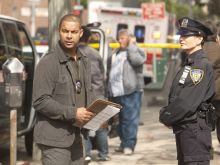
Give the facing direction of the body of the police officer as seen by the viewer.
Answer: to the viewer's left

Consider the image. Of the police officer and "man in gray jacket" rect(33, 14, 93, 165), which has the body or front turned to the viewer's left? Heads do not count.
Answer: the police officer

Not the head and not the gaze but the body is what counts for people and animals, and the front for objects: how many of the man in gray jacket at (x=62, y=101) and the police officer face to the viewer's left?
1

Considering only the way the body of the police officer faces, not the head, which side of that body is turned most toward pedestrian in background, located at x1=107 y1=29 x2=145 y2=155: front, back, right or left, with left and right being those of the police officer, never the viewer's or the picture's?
right

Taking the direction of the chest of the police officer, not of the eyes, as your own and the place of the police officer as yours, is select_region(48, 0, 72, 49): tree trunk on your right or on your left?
on your right

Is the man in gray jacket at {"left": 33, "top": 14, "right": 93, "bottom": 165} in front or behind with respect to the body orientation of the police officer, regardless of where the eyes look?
in front

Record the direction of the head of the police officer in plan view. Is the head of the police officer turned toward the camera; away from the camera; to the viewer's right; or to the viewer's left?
to the viewer's left

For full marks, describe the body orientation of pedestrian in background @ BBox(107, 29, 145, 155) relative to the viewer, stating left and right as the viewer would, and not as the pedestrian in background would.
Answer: facing the viewer and to the left of the viewer
